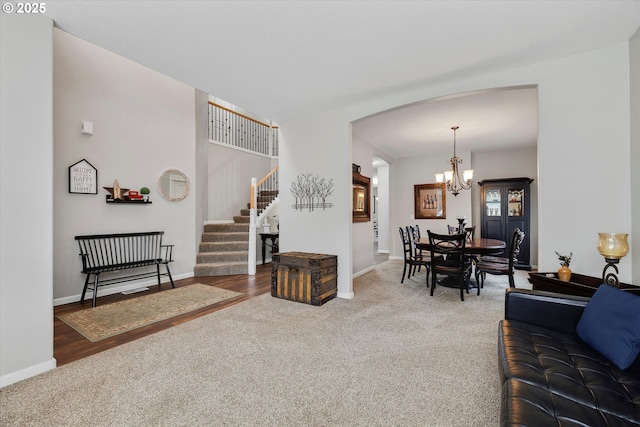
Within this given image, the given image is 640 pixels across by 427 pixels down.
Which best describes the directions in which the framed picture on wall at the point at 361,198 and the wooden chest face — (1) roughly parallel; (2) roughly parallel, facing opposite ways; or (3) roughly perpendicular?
roughly perpendicular

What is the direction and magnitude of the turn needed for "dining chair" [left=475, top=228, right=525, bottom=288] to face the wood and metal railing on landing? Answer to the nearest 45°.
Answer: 0° — it already faces it

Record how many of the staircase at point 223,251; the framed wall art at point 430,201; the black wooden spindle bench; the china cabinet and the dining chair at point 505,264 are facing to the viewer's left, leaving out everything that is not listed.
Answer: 1

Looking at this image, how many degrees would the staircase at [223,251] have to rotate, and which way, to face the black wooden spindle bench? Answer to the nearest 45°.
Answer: approximately 45° to its right

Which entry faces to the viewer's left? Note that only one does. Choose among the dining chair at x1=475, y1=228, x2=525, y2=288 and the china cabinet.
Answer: the dining chair

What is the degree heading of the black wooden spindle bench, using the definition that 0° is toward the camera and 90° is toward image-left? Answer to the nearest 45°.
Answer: approximately 315°

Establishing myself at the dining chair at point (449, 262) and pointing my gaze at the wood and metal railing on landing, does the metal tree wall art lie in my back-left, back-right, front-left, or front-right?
front-left

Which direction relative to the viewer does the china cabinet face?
toward the camera

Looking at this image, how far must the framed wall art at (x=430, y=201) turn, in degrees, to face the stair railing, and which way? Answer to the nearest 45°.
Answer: approximately 45° to its right

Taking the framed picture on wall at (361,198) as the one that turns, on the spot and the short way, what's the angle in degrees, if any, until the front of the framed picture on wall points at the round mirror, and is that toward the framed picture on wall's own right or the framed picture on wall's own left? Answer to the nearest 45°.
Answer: approximately 135° to the framed picture on wall's own right

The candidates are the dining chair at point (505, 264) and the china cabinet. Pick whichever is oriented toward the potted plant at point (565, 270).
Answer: the china cabinet

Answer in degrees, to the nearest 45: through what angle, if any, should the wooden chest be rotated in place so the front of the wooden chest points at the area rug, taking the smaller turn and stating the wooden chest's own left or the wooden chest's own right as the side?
approximately 45° to the wooden chest's own right

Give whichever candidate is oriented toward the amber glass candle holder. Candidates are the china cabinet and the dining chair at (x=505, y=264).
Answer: the china cabinet

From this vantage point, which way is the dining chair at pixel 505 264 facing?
to the viewer's left

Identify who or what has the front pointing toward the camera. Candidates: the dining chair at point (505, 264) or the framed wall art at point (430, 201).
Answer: the framed wall art

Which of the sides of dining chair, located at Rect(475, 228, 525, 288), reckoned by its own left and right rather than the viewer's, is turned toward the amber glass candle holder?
left

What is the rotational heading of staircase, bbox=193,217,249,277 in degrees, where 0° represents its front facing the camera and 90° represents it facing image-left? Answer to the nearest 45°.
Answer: approximately 0°

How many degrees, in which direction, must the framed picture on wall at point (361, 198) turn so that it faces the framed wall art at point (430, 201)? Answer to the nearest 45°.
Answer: approximately 90° to its left

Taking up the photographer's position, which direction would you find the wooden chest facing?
facing the viewer and to the left of the viewer

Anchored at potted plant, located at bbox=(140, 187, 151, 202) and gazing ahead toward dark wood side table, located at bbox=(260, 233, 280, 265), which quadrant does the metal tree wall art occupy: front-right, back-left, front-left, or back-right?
front-right
